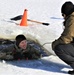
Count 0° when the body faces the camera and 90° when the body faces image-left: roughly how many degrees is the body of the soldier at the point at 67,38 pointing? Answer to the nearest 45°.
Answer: approximately 90°

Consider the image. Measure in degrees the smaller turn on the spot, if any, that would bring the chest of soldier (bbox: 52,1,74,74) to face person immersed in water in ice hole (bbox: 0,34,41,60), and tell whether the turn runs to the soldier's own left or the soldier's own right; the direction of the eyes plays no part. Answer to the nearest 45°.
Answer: approximately 45° to the soldier's own right
